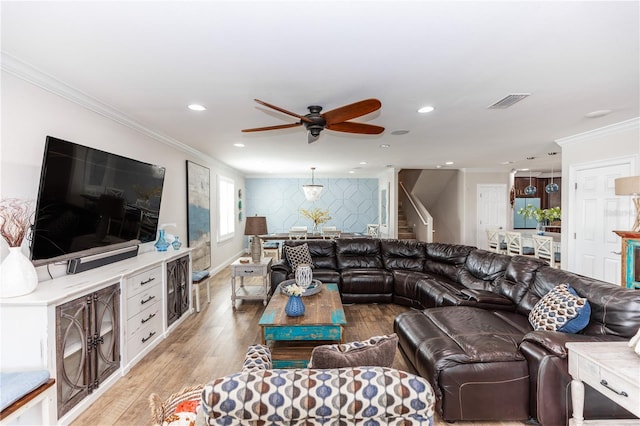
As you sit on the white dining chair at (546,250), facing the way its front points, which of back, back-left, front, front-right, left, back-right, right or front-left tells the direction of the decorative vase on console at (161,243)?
back

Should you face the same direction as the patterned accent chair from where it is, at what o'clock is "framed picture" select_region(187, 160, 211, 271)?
The framed picture is roughly at 11 o'clock from the patterned accent chair.

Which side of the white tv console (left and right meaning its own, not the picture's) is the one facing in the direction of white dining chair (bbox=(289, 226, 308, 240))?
left

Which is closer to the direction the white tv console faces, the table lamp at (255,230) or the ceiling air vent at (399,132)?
the ceiling air vent

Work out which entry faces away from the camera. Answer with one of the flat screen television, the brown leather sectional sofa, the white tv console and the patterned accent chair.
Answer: the patterned accent chair

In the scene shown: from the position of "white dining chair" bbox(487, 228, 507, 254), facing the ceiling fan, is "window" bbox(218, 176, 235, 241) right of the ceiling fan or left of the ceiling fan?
right

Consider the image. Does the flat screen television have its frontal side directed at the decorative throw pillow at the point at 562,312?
yes

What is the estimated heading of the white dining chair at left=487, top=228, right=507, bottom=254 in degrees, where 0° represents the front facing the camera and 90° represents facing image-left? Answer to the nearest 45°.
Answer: approximately 225°

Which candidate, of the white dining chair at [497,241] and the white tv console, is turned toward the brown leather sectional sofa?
the white tv console

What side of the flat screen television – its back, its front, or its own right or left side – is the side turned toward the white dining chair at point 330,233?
left

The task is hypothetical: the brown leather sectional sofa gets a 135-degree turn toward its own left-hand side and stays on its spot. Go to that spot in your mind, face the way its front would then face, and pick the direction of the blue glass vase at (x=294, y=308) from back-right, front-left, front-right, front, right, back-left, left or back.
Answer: back

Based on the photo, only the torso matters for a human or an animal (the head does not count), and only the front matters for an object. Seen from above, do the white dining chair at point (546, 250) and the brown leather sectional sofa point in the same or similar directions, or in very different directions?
very different directions

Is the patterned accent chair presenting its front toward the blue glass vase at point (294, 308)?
yes
